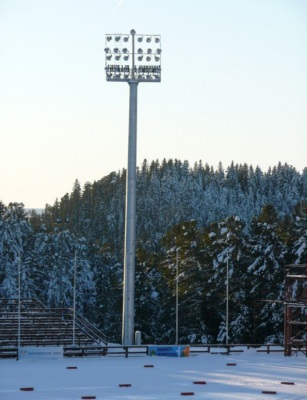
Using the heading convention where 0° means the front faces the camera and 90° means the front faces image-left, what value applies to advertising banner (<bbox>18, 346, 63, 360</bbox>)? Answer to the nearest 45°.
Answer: approximately 0°

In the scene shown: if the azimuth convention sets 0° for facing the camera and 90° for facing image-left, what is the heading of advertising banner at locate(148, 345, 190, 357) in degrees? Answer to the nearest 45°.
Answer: approximately 0°

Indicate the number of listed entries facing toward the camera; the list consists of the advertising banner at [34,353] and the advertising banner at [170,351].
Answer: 2

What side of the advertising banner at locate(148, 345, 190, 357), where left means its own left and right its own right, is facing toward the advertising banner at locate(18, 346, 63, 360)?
right

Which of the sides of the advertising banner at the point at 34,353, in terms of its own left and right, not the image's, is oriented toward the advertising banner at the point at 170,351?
left
